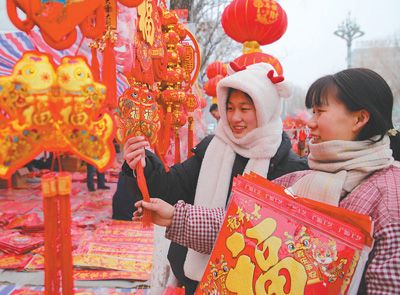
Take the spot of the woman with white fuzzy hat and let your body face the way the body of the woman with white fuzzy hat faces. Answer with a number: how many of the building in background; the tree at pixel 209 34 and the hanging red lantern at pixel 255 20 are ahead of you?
0

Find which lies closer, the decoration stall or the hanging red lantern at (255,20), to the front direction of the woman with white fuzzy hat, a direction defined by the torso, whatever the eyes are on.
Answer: the decoration stall

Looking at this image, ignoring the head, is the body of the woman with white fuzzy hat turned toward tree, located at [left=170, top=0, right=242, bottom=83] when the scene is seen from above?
no

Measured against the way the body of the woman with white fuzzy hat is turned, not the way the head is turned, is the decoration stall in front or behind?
in front

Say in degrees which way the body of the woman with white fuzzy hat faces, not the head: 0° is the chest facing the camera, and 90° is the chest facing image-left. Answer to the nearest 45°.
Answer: approximately 45°

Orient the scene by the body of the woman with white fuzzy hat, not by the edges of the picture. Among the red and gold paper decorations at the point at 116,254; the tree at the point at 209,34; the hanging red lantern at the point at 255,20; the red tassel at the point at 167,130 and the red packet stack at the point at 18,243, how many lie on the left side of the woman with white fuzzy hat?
0

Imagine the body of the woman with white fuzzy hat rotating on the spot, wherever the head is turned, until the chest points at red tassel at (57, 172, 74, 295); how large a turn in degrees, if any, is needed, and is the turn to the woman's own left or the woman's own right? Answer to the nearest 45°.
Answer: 0° — they already face it

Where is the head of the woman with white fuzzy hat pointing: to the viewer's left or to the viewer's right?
to the viewer's left

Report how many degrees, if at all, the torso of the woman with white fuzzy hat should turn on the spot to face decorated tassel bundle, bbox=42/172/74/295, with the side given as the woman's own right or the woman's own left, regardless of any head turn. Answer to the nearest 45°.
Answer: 0° — they already face it

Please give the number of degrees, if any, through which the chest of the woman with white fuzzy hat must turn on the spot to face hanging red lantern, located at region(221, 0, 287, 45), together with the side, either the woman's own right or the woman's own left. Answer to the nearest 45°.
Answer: approximately 135° to the woman's own right

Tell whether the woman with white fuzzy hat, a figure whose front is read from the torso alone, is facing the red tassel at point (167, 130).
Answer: no

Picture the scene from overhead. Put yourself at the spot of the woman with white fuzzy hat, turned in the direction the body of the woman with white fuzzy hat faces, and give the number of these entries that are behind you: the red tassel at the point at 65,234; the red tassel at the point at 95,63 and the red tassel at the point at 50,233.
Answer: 0

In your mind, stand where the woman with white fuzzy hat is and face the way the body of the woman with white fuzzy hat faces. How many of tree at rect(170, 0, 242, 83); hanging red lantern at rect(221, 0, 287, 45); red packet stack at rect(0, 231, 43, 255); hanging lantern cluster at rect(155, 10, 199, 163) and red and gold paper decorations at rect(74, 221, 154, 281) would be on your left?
0
